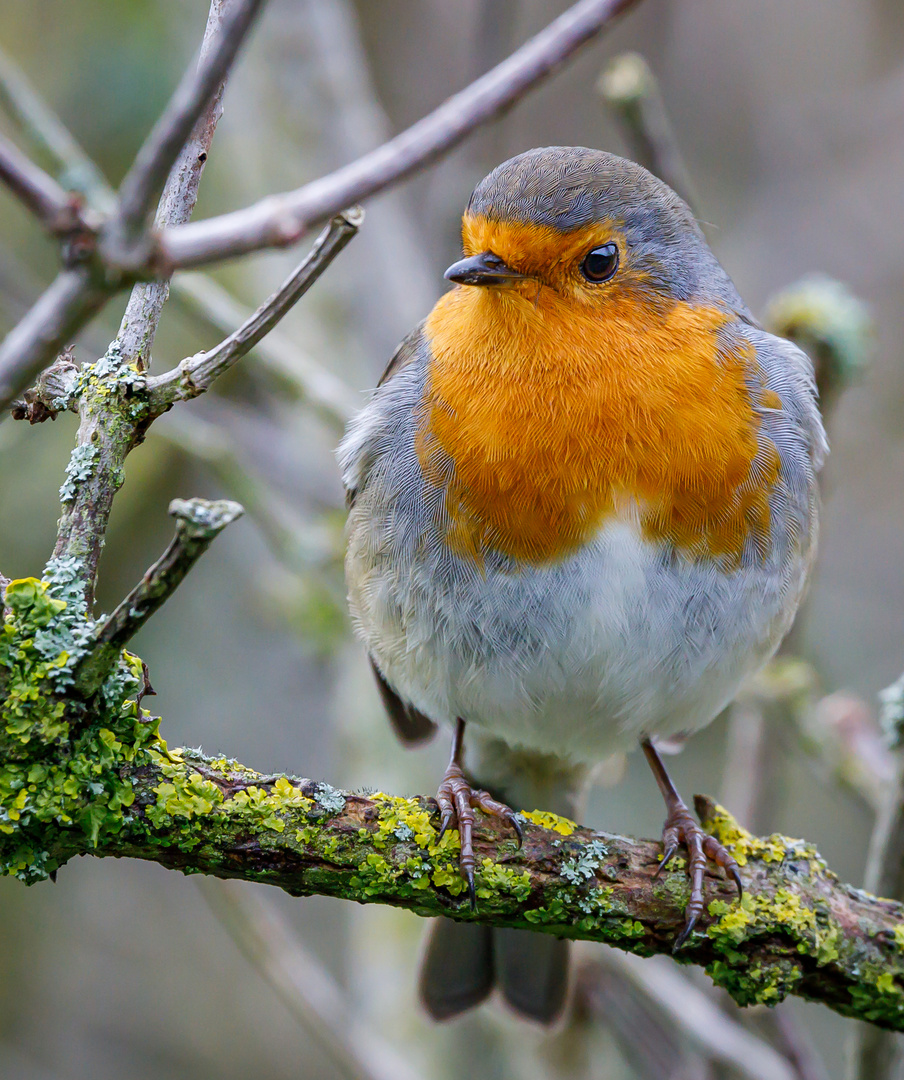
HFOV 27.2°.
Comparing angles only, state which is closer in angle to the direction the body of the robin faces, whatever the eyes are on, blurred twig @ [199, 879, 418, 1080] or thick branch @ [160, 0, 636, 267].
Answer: the thick branch

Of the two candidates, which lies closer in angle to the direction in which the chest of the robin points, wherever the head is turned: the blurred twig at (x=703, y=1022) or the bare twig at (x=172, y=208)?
the bare twig

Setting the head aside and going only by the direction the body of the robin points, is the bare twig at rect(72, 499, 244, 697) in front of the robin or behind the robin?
in front

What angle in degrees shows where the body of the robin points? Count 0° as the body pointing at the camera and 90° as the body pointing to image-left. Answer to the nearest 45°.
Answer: approximately 0°
